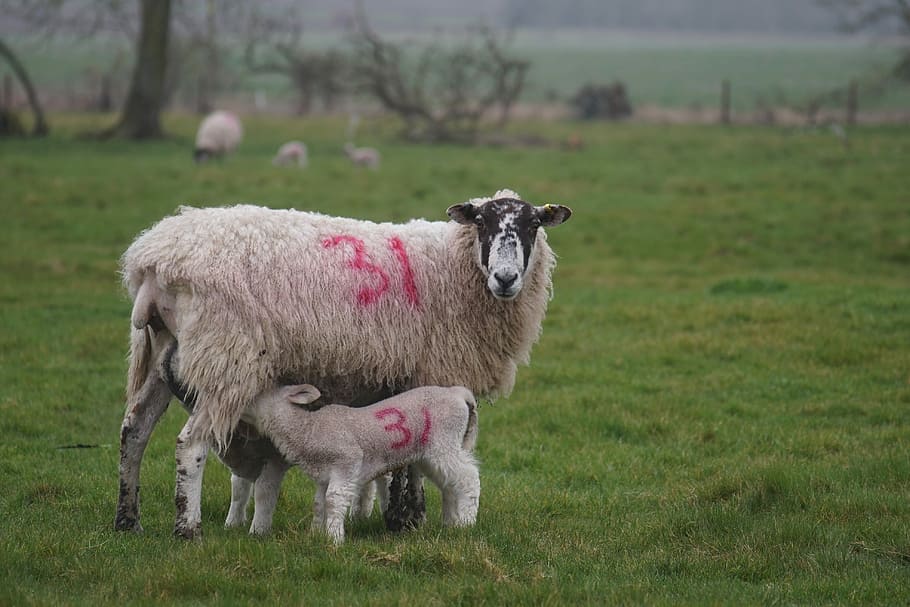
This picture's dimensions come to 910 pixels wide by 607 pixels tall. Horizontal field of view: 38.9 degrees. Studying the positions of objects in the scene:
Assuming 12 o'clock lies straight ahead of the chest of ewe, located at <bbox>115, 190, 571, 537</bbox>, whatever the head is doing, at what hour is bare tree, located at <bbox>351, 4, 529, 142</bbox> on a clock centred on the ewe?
The bare tree is roughly at 9 o'clock from the ewe.

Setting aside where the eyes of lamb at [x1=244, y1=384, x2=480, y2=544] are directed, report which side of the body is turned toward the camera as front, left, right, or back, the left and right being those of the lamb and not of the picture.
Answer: left

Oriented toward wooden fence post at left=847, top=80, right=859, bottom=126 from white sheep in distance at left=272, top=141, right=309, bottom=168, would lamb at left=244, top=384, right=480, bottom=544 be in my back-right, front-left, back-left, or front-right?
back-right

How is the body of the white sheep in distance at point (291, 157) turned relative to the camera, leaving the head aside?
to the viewer's left

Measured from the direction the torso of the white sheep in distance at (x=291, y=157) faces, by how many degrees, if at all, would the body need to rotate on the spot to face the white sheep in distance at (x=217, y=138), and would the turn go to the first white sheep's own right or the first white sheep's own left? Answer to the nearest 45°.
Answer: approximately 45° to the first white sheep's own right

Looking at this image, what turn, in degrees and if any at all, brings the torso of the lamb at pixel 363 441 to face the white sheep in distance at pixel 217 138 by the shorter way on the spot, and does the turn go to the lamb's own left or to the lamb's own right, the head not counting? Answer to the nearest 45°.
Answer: approximately 90° to the lamb's own right

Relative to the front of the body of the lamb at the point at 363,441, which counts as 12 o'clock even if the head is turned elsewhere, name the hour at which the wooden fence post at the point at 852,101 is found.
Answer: The wooden fence post is roughly at 4 o'clock from the lamb.

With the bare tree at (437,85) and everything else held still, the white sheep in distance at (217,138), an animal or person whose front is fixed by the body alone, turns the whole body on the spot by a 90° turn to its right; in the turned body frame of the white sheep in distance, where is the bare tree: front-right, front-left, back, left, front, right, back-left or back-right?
right

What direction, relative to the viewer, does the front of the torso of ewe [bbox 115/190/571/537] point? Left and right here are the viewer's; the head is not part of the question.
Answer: facing to the right of the viewer

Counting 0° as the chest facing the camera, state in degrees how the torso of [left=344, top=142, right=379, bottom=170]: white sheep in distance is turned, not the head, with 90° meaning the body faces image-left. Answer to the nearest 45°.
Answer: approximately 90°

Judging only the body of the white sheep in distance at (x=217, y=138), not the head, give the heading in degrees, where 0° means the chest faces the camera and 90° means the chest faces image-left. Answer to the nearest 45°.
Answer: approximately 45°
